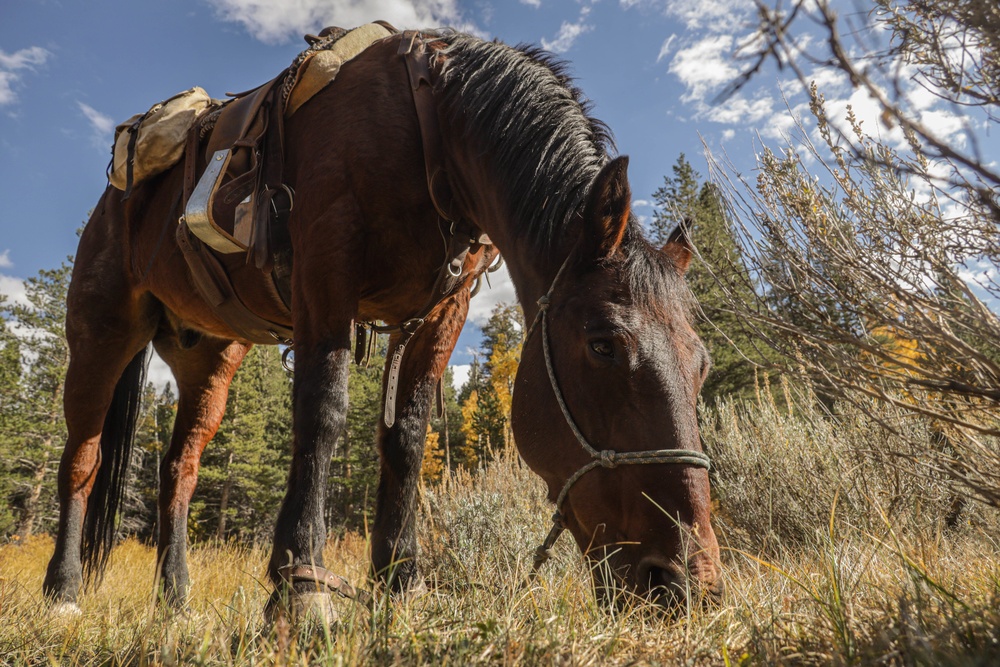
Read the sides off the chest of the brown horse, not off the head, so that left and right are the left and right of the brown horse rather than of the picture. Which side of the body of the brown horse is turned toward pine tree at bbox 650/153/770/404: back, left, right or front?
left

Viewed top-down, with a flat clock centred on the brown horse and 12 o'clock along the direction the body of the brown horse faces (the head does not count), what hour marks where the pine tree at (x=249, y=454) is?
The pine tree is roughly at 7 o'clock from the brown horse.

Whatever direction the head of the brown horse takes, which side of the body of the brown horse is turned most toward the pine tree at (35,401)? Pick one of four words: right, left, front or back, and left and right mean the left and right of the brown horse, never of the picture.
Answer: back
